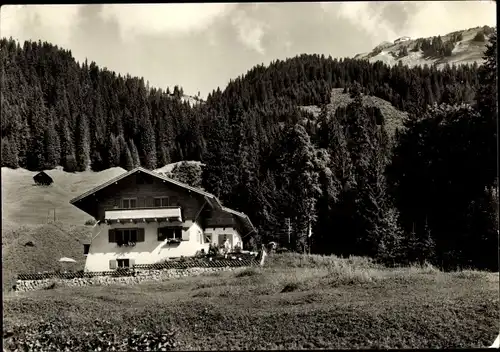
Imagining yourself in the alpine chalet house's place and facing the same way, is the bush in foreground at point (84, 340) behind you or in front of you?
in front

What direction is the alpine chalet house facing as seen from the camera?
toward the camera

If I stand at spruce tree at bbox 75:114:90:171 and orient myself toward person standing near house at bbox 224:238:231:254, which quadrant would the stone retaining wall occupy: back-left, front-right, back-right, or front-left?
front-right

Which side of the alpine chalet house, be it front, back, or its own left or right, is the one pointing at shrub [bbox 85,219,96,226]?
right

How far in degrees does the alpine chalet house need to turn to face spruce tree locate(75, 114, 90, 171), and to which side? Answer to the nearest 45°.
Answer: approximately 135° to its right

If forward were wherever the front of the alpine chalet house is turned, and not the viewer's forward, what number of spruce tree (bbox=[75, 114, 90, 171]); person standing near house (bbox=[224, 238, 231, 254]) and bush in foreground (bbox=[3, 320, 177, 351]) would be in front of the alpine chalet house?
1

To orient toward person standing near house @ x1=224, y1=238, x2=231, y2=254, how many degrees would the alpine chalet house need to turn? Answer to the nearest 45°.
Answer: approximately 135° to its left
